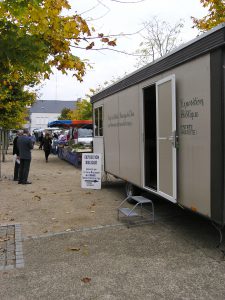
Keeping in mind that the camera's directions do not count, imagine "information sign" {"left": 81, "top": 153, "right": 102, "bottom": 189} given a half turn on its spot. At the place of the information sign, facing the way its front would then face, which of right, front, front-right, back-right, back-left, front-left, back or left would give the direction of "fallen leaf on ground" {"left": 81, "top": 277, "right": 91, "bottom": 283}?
back

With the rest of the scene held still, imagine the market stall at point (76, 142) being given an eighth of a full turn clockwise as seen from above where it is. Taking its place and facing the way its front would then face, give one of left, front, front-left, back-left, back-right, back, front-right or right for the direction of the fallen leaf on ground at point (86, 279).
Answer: left

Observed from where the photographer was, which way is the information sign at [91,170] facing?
facing the viewer

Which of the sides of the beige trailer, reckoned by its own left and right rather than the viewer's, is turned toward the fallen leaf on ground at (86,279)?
front

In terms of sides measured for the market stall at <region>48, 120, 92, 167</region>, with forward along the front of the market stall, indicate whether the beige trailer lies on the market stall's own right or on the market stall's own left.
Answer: on the market stall's own left

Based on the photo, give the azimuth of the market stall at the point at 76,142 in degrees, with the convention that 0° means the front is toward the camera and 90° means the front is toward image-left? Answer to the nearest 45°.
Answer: approximately 45°

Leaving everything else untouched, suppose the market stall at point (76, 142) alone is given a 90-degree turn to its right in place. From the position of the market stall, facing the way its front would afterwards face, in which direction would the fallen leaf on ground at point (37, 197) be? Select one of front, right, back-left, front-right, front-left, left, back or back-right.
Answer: back-left

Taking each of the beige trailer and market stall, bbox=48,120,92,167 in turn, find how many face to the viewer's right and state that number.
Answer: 0

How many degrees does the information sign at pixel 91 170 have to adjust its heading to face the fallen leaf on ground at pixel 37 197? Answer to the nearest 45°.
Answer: approximately 45° to its right

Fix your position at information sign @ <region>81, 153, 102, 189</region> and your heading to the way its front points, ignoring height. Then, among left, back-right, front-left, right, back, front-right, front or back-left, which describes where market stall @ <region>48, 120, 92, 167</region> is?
back

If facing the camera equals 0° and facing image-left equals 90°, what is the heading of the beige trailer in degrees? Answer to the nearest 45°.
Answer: approximately 45°

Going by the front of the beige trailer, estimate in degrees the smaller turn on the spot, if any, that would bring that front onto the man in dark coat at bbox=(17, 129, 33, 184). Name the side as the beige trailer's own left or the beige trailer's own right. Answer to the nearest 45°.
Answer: approximately 90° to the beige trailer's own right
